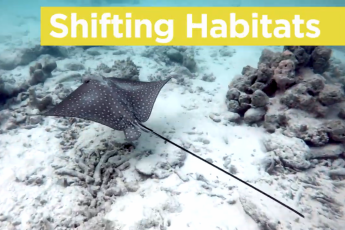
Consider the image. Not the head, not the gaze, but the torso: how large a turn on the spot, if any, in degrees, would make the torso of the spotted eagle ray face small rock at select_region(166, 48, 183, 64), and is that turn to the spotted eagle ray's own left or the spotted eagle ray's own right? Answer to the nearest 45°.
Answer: approximately 45° to the spotted eagle ray's own right

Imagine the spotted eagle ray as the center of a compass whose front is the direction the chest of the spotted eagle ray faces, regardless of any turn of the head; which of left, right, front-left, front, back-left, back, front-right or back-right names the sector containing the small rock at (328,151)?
back-right

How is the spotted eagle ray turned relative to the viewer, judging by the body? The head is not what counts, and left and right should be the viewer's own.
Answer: facing away from the viewer and to the left of the viewer

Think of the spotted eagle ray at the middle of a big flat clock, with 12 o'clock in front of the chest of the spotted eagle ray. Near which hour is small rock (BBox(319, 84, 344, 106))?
The small rock is roughly at 4 o'clock from the spotted eagle ray.

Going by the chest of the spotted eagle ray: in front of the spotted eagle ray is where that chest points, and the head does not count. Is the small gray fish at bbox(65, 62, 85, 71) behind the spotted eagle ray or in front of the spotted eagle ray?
in front

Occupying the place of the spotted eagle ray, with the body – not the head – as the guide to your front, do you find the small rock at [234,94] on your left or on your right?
on your right

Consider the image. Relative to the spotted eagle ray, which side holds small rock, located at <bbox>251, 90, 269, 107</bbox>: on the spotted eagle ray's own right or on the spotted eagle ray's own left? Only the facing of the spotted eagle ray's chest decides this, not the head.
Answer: on the spotted eagle ray's own right

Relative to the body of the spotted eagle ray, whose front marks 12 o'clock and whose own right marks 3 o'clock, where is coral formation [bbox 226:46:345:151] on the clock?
The coral formation is roughly at 4 o'clock from the spotted eagle ray.
